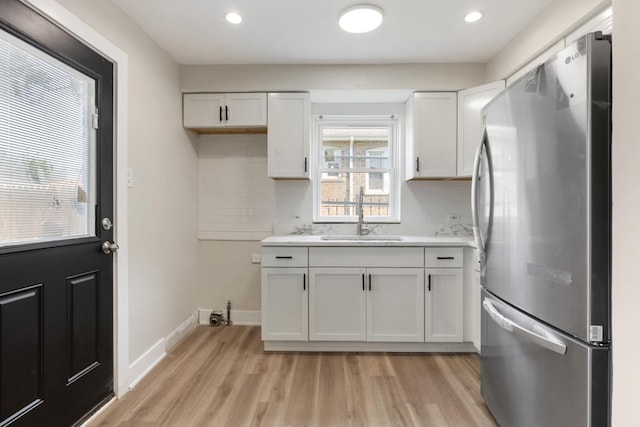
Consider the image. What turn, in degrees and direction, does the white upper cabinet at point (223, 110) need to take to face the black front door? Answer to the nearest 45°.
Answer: approximately 45° to its right

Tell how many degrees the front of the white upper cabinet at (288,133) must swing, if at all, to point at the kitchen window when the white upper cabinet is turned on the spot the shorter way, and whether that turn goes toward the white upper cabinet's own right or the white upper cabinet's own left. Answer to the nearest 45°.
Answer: approximately 135° to the white upper cabinet's own left

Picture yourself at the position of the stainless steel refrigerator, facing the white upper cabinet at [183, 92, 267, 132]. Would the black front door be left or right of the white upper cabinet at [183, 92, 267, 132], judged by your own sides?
left

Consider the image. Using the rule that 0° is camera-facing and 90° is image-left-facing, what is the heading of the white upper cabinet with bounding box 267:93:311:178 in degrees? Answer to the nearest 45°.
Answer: approximately 0°

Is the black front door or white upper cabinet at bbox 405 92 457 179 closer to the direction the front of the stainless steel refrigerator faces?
the black front door

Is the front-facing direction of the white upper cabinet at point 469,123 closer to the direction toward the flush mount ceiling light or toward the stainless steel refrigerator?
the flush mount ceiling light

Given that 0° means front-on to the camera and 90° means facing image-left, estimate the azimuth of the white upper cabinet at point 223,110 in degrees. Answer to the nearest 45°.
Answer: approximately 0°

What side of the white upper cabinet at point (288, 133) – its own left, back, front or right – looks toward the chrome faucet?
left

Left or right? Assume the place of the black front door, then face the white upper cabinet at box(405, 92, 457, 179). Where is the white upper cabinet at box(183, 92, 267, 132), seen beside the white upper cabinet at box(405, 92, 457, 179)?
left
